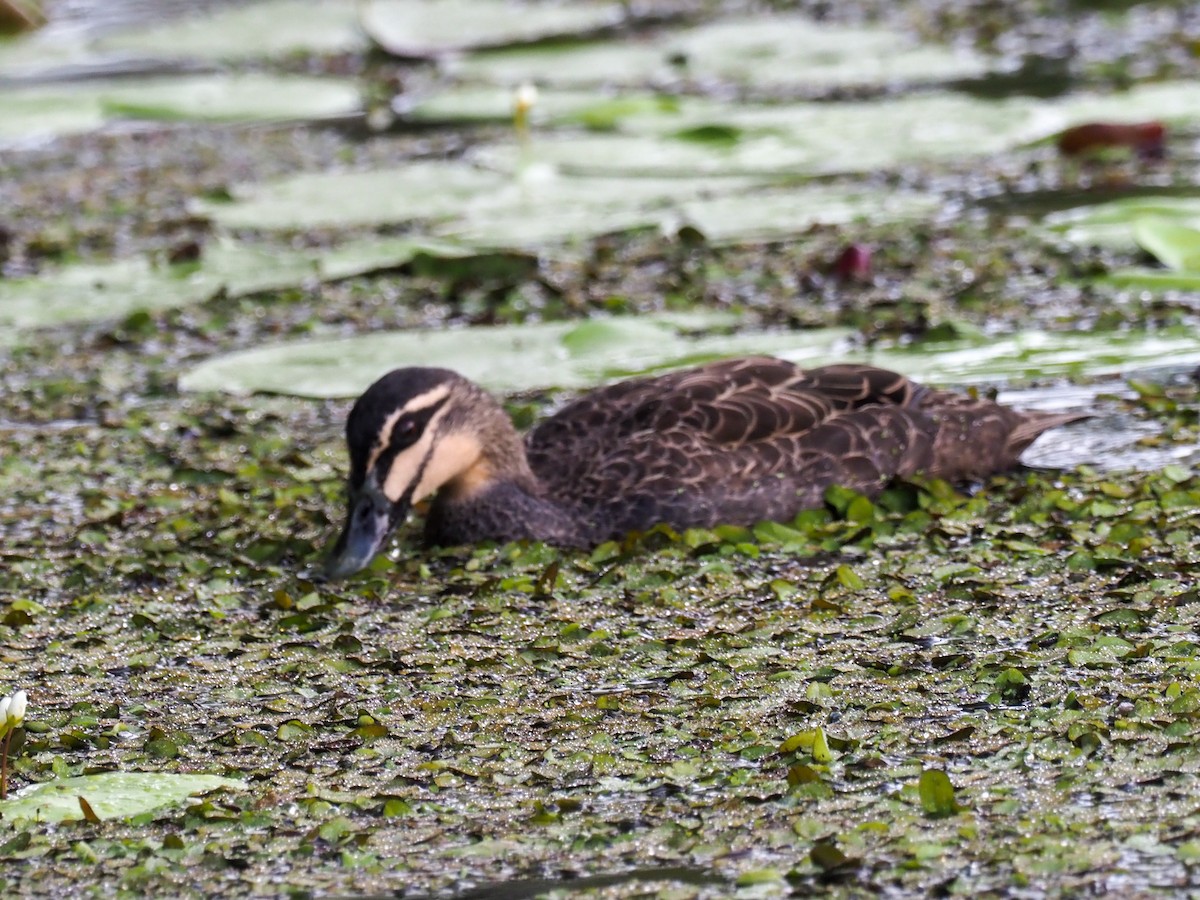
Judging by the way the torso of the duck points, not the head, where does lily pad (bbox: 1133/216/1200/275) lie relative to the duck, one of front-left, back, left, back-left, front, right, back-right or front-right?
back-right

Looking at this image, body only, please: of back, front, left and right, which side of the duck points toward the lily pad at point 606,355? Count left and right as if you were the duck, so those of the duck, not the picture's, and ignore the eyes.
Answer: right

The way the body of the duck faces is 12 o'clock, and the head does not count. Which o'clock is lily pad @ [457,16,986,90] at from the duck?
The lily pad is roughly at 3 o'clock from the duck.

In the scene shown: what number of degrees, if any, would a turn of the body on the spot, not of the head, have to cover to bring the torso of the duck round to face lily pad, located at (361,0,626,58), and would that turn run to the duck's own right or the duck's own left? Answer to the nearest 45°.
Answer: approximately 90° to the duck's own right

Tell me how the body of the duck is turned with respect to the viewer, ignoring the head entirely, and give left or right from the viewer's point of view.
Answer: facing to the left of the viewer

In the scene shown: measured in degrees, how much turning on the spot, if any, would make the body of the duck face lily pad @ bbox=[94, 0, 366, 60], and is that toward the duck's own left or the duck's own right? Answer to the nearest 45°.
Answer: approximately 90° to the duck's own right

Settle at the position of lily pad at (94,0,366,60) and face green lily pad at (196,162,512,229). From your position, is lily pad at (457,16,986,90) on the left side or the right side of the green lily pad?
left

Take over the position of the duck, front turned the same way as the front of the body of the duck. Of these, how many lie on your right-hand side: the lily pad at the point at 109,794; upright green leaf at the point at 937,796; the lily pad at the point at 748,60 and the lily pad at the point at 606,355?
2

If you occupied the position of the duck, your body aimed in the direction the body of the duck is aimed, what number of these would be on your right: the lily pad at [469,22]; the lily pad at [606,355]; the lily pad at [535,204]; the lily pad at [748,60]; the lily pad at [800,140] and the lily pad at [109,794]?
5

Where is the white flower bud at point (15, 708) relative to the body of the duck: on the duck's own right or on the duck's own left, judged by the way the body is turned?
on the duck's own left

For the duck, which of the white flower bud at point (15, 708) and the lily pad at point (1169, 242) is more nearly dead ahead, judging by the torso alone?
the white flower bud

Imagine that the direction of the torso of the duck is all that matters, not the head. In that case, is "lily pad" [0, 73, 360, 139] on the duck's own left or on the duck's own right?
on the duck's own right
